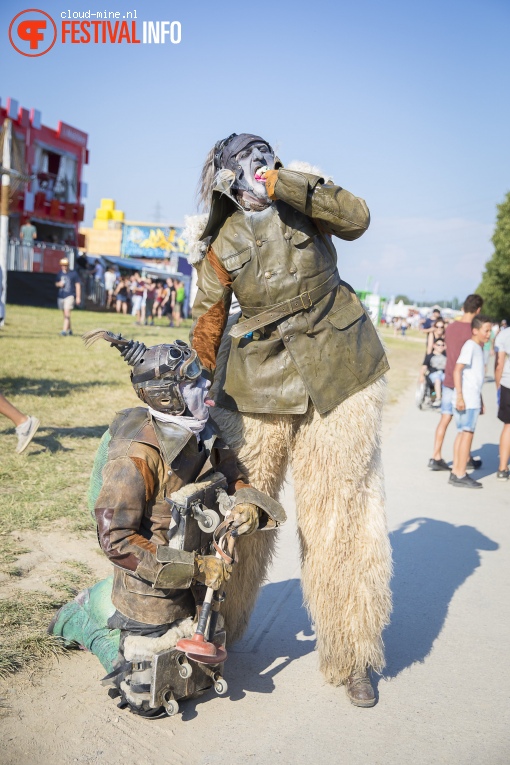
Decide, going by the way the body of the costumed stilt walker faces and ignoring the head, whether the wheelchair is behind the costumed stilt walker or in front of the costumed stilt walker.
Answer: behind

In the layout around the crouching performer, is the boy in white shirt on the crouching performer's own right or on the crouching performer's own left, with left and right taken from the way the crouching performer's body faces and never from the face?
on the crouching performer's own left

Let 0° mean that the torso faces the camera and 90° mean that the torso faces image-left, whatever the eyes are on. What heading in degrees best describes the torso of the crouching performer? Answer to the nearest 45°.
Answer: approximately 315°

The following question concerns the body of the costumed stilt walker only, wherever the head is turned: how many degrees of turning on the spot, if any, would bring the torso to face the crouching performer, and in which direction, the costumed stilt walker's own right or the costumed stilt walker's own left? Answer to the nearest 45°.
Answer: approximately 45° to the costumed stilt walker's own right

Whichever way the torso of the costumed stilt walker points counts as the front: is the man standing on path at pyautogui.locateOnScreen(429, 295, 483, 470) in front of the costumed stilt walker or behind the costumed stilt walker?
behind

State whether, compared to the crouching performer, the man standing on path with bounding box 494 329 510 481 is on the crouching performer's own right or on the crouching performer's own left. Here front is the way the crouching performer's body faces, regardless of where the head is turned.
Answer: on the crouching performer's own left

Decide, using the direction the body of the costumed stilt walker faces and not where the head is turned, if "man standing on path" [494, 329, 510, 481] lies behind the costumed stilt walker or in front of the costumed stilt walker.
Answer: behind

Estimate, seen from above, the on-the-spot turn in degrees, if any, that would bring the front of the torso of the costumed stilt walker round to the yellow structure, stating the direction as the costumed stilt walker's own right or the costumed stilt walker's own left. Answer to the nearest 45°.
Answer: approximately 180°

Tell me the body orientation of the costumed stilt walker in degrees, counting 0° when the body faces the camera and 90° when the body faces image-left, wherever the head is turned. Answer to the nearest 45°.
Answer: approximately 0°

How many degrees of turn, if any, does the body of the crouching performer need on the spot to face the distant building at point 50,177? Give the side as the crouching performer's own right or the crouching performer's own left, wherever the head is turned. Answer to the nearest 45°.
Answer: approximately 135° to the crouching performer's own left
